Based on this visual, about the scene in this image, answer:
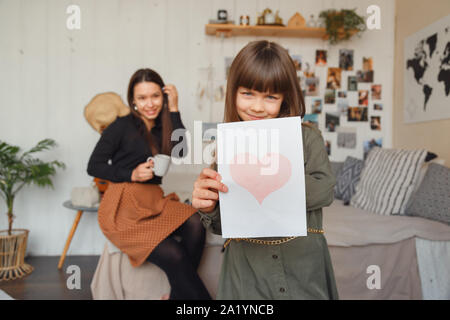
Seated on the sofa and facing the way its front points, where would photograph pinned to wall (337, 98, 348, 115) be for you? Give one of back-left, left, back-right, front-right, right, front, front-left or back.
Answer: back

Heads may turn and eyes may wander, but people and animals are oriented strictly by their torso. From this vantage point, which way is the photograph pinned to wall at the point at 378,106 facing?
toward the camera

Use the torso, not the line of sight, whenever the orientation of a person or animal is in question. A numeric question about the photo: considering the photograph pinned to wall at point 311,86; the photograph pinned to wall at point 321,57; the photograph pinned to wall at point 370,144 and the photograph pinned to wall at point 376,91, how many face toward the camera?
4

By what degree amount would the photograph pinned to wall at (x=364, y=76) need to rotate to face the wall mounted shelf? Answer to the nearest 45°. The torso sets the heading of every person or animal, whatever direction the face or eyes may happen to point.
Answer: approximately 45° to its right

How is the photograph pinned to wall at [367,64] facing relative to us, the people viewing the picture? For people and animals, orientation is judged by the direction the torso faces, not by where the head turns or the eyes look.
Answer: facing the viewer

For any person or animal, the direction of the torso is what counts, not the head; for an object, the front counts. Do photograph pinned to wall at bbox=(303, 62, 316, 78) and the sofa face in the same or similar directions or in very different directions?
same or similar directions

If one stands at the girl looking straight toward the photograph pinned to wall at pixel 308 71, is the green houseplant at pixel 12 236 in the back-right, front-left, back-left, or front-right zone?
front-left

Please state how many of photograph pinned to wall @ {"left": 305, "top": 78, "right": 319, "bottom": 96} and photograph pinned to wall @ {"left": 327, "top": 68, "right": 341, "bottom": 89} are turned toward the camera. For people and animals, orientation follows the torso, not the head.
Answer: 2
